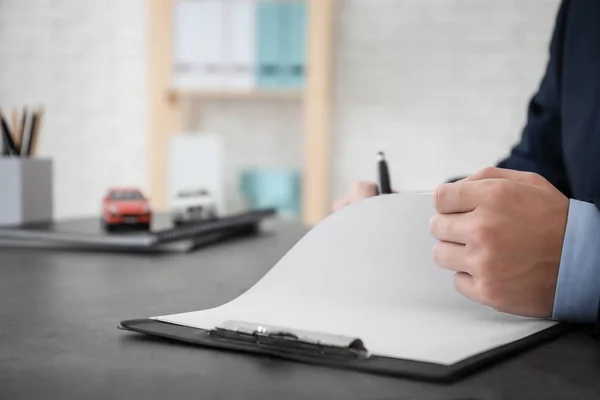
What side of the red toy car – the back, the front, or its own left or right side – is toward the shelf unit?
back

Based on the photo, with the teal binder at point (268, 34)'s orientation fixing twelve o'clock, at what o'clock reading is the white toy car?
The white toy car is roughly at 12 o'clock from the teal binder.

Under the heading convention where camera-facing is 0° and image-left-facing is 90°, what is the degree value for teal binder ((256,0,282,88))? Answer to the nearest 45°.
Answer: approximately 0°

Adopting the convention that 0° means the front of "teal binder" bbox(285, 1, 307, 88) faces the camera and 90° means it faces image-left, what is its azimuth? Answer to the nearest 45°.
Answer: approximately 0°
